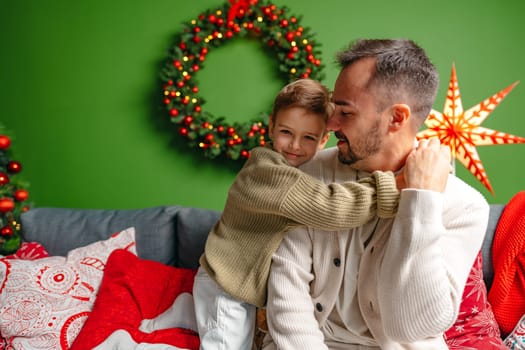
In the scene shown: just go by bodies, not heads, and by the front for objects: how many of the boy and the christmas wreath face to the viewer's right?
1

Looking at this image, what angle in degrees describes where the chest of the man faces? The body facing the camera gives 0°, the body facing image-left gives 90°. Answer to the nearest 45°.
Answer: approximately 45°

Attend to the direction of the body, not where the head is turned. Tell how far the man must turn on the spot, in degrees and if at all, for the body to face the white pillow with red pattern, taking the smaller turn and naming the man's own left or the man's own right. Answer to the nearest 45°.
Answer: approximately 45° to the man's own right

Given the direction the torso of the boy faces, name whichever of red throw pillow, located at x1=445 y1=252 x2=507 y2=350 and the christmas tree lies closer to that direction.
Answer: the red throw pillow

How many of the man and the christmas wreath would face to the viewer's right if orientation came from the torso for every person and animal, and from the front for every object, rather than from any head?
0

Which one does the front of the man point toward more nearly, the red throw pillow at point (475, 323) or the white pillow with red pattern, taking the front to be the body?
the white pillow with red pattern

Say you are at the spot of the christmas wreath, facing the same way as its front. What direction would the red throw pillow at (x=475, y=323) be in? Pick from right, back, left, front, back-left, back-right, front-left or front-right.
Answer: front-left

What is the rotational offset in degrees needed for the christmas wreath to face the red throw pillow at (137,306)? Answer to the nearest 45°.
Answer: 0° — it already faces it

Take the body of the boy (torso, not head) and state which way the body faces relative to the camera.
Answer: to the viewer's right

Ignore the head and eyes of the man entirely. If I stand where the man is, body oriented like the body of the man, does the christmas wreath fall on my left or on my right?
on my right

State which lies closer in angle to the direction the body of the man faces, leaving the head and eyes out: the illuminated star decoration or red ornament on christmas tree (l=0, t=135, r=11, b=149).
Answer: the red ornament on christmas tree
